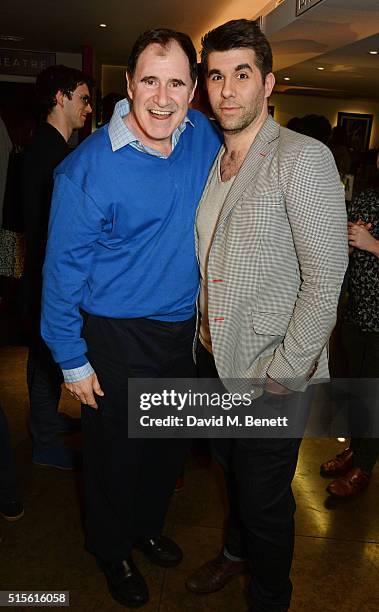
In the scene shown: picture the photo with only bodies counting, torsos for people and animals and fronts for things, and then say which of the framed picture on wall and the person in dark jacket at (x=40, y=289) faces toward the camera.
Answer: the framed picture on wall

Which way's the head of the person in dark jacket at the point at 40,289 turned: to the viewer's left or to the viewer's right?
to the viewer's right

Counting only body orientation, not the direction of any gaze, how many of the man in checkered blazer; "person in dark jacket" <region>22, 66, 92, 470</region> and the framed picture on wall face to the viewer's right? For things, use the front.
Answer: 1

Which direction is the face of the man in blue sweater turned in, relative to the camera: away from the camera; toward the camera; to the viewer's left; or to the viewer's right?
toward the camera

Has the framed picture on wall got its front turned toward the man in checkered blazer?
yes

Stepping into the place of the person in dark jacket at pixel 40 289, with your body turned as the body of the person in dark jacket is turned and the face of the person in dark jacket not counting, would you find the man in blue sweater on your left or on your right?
on your right

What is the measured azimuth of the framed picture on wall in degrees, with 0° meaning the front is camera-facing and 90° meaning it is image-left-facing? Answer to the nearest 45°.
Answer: approximately 0°

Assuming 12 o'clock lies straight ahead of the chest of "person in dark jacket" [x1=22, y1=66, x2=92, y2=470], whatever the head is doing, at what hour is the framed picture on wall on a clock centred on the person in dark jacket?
The framed picture on wall is roughly at 10 o'clock from the person in dark jacket.

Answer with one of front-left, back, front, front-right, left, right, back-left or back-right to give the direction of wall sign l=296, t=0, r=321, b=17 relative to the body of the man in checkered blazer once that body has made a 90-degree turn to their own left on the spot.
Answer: back-left

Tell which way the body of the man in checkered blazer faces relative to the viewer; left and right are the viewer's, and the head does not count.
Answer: facing the viewer and to the left of the viewer

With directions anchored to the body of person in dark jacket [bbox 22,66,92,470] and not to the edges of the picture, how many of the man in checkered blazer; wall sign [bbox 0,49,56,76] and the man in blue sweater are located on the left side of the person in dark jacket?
1

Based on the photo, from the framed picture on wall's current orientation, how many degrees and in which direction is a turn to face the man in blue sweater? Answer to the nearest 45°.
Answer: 0° — it already faces them

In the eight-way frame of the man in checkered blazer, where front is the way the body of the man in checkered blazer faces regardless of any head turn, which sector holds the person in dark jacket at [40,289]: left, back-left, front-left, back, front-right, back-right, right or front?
right

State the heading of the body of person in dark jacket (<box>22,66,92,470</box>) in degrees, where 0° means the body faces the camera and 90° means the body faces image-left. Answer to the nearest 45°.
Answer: approximately 270°

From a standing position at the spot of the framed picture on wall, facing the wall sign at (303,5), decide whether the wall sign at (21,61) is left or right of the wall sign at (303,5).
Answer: right

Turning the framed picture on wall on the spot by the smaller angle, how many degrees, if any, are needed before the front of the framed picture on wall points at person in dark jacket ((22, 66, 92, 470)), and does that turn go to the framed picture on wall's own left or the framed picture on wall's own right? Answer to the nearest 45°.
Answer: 0° — it already faces them
